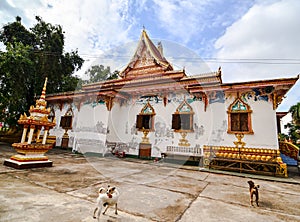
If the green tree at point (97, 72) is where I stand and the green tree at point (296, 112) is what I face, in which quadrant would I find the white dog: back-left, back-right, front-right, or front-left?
front-right

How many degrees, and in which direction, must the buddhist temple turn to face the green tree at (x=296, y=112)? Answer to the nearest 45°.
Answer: approximately 45° to its left

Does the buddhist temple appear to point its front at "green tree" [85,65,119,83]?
no

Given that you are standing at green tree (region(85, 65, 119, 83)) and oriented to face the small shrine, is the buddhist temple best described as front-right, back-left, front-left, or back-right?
front-left

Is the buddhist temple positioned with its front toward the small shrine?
no

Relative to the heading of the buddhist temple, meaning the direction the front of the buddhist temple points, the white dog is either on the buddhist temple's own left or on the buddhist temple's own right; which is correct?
on the buddhist temple's own right

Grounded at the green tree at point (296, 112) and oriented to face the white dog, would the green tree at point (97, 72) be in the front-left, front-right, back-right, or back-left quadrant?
front-right

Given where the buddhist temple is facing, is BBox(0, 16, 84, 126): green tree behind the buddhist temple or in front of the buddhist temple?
behind

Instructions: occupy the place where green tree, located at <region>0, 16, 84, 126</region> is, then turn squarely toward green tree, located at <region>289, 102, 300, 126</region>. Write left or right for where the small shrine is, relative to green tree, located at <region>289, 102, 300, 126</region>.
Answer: right

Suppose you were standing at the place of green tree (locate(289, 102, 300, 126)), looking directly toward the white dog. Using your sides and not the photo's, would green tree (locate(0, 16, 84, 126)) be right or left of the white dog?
right

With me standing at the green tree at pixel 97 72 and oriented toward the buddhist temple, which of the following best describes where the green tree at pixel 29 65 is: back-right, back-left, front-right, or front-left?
front-right
